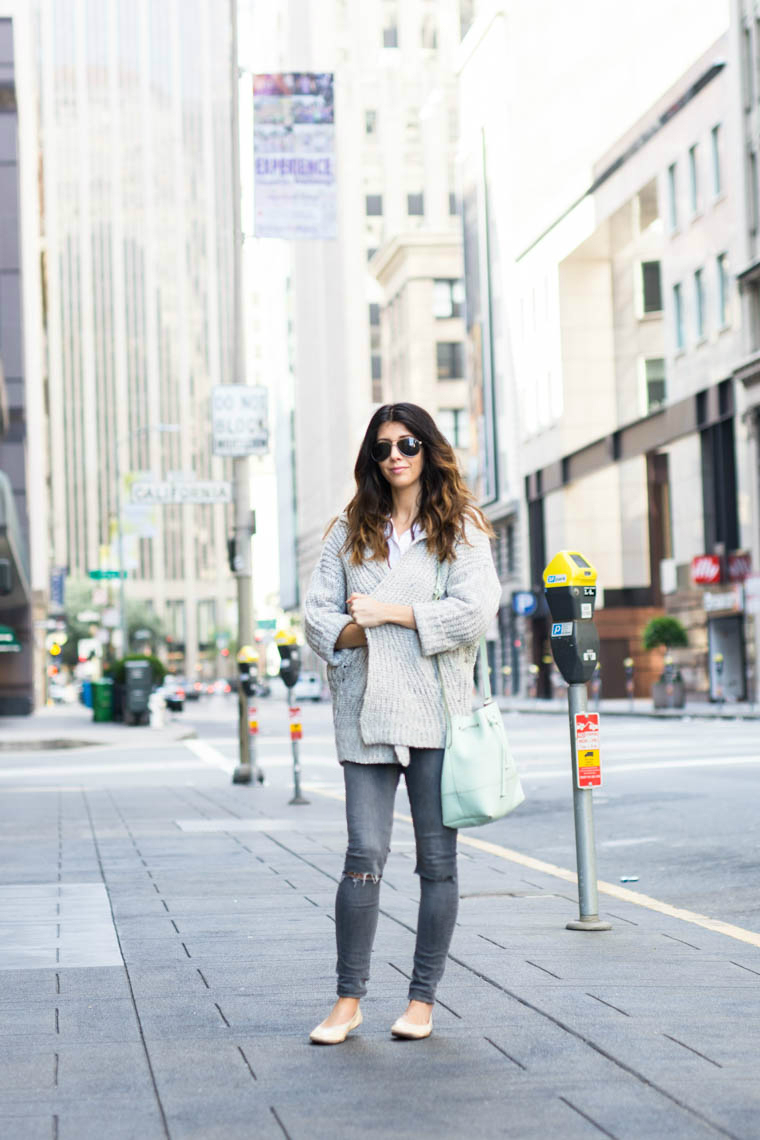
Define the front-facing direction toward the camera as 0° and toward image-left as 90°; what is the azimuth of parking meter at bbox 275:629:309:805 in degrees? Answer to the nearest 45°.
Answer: approximately 45°

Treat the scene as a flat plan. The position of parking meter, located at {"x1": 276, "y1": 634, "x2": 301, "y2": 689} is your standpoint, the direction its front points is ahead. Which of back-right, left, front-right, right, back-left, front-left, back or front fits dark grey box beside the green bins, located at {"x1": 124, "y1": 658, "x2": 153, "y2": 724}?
back-right

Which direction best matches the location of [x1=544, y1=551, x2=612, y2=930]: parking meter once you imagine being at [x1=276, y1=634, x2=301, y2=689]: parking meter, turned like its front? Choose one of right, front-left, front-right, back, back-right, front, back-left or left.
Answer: front-left

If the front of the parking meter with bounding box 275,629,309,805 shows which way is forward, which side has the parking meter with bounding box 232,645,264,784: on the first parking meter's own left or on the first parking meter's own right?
on the first parking meter's own right

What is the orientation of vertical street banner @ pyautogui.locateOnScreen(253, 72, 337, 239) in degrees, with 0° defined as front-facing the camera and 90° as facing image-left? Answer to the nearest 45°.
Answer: approximately 0°

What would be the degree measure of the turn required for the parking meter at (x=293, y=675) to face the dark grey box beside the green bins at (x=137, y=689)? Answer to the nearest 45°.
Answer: approximately 135° to its right

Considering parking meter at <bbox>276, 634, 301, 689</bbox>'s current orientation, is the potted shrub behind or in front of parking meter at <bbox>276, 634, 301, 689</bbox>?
behind

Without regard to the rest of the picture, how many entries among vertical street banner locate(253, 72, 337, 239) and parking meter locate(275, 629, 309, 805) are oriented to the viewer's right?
0

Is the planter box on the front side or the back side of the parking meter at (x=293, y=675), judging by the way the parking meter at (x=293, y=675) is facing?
on the back side
